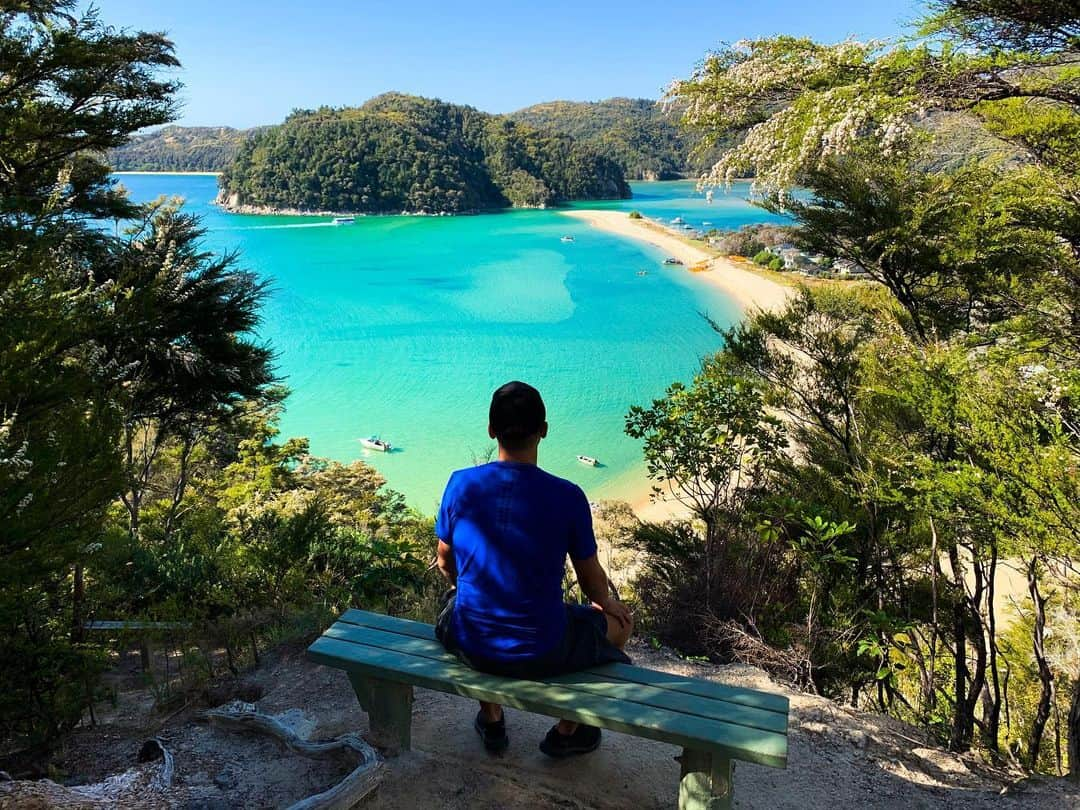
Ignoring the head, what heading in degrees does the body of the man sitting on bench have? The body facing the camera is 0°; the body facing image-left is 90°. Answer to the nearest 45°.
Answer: approximately 180°

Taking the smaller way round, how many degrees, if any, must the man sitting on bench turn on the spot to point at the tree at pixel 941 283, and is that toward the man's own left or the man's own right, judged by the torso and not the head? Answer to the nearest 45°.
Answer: approximately 45° to the man's own right

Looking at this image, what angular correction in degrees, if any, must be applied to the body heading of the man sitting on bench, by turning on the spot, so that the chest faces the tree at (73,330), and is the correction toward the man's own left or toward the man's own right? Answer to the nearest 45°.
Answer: approximately 45° to the man's own left

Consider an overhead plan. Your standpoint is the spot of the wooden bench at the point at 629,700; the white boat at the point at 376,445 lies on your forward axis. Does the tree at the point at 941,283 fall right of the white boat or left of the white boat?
right

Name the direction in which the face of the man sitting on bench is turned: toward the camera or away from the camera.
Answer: away from the camera
